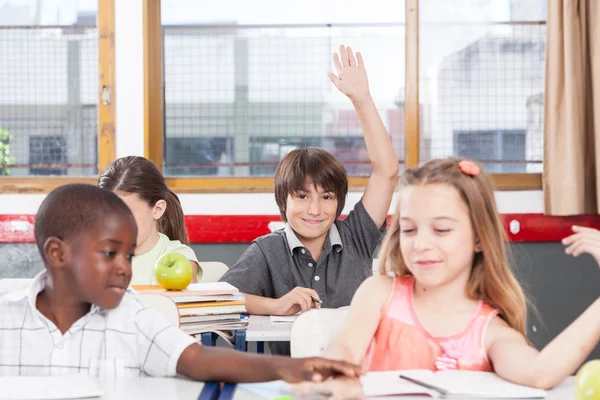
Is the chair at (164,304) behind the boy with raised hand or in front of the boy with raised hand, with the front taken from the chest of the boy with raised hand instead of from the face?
in front

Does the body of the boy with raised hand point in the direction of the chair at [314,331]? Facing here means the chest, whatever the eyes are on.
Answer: yes

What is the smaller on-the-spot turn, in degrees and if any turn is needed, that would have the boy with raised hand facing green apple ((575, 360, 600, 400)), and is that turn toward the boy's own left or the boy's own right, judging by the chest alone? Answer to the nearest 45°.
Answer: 0° — they already face it

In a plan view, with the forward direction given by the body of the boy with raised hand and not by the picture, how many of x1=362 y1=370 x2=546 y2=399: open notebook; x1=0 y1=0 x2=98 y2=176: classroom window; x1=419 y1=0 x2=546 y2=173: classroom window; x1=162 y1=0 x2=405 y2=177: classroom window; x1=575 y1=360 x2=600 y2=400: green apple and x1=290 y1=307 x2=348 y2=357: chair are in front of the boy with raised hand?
3

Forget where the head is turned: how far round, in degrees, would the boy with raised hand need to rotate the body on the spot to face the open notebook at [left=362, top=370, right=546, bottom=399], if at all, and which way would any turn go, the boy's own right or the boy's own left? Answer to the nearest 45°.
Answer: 0° — they already face it

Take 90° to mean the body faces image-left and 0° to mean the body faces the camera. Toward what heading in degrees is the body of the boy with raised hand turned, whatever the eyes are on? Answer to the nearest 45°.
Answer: approximately 0°

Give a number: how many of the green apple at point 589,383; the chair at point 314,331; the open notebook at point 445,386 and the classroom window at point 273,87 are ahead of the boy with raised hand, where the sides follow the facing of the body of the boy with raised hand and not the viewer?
3

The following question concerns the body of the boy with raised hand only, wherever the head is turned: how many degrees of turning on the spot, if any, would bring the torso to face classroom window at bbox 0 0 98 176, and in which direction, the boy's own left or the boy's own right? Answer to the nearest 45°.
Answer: approximately 135° to the boy's own right

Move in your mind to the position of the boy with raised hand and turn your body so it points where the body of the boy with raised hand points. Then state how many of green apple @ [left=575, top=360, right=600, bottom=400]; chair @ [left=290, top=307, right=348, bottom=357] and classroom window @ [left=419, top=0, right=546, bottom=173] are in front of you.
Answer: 2

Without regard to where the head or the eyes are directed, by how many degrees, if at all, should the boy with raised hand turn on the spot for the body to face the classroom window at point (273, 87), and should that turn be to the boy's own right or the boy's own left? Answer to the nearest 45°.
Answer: approximately 180°

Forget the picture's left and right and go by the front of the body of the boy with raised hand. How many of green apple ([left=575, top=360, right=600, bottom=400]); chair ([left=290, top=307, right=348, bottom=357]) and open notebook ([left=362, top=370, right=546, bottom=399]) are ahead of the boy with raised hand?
3
